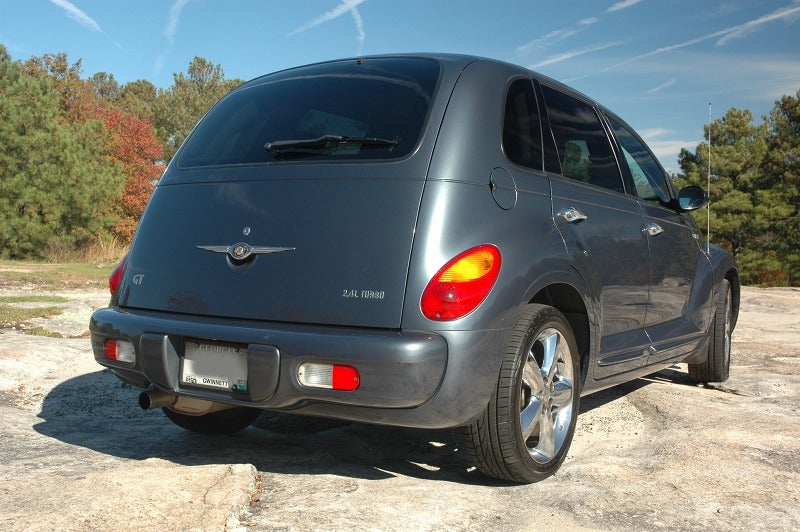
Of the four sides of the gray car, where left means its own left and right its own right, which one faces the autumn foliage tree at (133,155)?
left

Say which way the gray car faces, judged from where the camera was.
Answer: facing away from the viewer and to the right of the viewer
